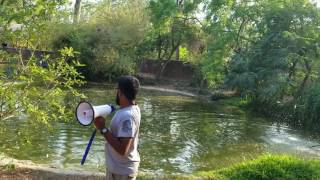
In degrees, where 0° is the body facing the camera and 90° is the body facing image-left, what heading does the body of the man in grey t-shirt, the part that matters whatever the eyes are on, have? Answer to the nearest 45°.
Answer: approximately 90°

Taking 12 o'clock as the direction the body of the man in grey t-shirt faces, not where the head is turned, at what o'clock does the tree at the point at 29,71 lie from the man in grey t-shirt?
The tree is roughly at 2 o'clock from the man in grey t-shirt.

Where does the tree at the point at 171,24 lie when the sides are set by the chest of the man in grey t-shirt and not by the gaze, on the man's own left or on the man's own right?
on the man's own right

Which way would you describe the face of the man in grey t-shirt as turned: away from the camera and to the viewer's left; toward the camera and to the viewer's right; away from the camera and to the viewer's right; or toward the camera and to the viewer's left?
away from the camera and to the viewer's left

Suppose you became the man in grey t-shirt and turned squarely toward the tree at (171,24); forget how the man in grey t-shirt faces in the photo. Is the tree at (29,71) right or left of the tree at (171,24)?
left
